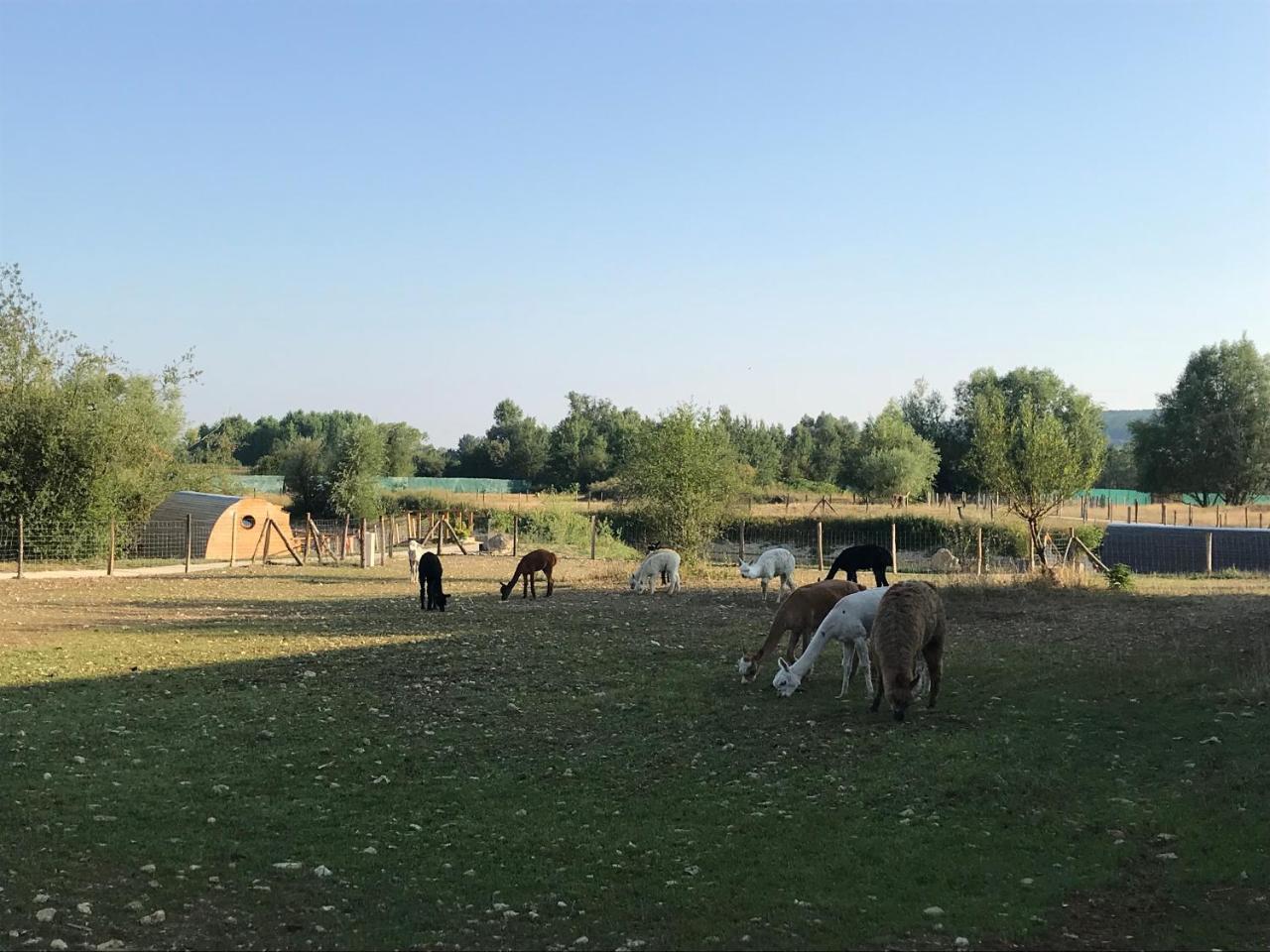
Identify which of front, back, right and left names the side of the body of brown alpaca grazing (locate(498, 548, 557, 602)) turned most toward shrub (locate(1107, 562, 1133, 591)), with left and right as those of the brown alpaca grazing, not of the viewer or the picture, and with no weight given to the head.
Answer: back

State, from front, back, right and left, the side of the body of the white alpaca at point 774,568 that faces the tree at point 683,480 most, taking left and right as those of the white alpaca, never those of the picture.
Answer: right

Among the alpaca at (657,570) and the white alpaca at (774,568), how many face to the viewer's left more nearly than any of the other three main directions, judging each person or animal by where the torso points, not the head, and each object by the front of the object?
2

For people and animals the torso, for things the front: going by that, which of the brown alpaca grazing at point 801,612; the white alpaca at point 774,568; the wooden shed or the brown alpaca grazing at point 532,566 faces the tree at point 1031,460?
the wooden shed

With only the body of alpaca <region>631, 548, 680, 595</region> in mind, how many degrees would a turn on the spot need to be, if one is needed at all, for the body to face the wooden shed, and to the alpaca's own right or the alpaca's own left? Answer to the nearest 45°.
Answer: approximately 45° to the alpaca's own right

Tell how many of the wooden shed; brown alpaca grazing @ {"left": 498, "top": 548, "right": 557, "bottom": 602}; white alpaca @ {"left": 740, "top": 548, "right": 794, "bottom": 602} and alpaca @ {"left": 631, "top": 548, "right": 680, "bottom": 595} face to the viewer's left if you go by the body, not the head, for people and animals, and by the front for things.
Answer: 3

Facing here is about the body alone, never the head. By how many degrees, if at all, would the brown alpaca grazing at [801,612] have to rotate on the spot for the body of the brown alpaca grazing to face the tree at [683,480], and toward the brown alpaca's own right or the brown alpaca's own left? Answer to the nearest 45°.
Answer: approximately 135° to the brown alpaca's own right

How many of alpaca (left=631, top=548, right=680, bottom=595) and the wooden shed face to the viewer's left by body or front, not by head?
1

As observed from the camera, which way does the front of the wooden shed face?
facing the viewer and to the right of the viewer

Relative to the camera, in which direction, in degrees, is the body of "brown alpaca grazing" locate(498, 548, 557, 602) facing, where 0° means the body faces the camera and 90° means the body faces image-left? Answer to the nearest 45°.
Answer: approximately 90°

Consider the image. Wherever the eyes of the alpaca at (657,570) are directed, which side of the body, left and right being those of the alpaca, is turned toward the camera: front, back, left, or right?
left

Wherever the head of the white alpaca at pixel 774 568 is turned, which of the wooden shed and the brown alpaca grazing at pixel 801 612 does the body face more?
the wooden shed

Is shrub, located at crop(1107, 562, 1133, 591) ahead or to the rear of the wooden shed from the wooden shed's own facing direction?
ahead

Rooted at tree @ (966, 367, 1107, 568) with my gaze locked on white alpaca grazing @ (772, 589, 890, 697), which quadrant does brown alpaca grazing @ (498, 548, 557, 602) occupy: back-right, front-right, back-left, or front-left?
front-right

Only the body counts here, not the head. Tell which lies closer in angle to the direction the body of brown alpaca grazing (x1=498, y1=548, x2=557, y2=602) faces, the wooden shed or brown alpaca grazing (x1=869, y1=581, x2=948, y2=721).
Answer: the wooden shed
